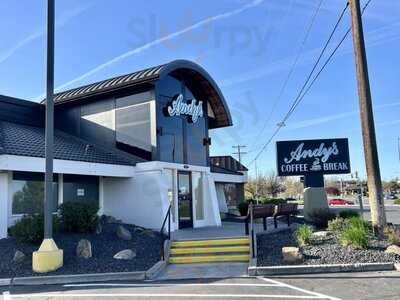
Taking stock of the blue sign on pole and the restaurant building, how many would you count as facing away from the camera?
0

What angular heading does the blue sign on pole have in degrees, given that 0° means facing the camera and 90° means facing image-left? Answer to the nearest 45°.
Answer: approximately 0°

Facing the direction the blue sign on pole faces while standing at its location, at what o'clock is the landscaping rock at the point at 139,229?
The landscaping rock is roughly at 2 o'clock from the blue sign on pole.

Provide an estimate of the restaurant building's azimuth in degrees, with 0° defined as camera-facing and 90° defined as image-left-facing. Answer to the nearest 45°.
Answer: approximately 315°

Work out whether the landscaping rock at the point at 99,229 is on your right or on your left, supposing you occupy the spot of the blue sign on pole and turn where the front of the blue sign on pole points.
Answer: on your right
